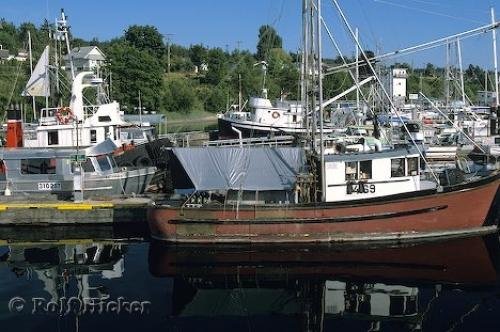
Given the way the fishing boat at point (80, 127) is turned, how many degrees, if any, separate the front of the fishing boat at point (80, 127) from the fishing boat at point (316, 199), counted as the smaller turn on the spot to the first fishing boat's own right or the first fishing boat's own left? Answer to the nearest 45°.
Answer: approximately 45° to the first fishing boat's own right

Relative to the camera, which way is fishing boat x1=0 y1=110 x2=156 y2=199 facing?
to the viewer's right

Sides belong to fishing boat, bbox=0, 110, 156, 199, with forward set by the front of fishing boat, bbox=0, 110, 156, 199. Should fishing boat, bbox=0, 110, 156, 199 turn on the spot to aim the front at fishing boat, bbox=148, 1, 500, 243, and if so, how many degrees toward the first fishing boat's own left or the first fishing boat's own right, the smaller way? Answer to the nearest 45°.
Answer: approximately 45° to the first fishing boat's own right

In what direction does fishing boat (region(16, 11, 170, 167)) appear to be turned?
to the viewer's right

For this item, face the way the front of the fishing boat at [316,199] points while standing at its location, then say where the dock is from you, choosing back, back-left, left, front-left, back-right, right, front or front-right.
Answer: back

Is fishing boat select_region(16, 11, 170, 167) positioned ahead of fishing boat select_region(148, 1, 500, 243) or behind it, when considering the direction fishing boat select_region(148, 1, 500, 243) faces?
behind

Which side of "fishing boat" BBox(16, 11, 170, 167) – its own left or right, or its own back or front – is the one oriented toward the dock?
right

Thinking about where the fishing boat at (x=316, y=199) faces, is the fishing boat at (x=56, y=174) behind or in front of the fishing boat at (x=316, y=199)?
behind

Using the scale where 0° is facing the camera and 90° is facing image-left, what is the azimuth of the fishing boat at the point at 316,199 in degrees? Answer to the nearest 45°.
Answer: approximately 270°
